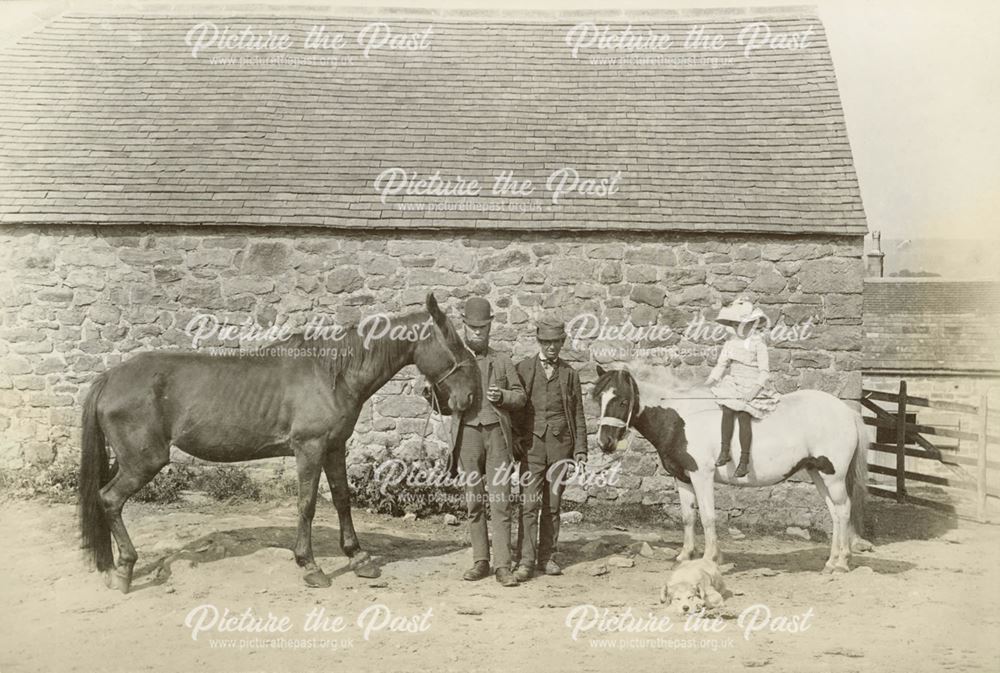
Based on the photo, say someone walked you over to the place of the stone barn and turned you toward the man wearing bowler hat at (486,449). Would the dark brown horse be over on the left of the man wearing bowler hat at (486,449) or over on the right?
right

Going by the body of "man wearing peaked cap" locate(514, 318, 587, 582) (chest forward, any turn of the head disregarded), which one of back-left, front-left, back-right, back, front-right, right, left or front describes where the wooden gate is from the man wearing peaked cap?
back-left

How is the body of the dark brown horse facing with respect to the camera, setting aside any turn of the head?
to the viewer's right

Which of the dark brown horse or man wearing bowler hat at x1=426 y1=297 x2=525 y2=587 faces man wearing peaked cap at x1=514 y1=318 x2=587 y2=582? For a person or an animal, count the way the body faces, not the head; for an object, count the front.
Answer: the dark brown horse

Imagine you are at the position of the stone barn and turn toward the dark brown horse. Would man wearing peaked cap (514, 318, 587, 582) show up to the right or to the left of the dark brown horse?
left

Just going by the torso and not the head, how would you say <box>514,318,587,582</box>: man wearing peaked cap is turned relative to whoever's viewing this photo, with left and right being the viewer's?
facing the viewer

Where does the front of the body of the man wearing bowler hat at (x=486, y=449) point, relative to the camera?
toward the camera

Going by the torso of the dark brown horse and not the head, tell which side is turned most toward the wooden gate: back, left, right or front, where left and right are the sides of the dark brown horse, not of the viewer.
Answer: front

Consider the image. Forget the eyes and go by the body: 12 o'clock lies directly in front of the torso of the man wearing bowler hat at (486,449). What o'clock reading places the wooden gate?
The wooden gate is roughly at 8 o'clock from the man wearing bowler hat.

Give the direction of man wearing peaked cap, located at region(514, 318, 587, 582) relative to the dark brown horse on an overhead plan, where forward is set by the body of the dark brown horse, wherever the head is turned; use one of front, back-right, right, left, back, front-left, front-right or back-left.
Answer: front

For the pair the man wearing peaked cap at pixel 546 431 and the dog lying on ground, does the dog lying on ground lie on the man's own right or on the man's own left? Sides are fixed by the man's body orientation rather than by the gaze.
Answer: on the man's own left

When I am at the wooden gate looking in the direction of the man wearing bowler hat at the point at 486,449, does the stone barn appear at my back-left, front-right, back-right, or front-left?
front-right
